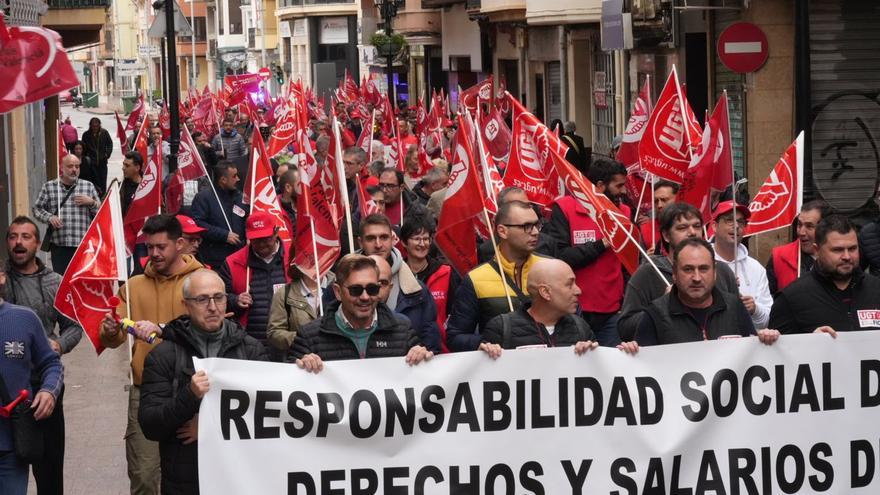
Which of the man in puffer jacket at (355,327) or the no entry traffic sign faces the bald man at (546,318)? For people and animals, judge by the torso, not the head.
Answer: the no entry traffic sign

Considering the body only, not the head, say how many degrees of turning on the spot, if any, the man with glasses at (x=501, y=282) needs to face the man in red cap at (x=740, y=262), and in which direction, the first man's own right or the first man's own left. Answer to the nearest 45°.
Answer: approximately 90° to the first man's own left

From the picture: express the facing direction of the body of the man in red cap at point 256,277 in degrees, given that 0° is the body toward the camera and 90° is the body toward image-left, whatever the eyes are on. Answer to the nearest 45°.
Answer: approximately 0°

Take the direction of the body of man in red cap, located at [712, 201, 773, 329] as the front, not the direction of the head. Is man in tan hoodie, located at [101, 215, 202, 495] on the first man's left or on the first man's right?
on the first man's right

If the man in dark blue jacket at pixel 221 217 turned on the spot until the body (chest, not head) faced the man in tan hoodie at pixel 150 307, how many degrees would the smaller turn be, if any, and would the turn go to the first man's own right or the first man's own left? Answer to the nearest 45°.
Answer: approximately 45° to the first man's own right

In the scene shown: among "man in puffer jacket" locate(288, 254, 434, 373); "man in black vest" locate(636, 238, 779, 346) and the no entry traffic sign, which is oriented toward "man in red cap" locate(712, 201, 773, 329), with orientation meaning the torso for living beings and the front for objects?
the no entry traffic sign

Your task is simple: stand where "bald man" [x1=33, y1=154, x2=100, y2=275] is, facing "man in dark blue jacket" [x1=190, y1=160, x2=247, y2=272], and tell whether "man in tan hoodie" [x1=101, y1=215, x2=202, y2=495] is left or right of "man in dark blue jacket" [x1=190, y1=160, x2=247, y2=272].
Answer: right

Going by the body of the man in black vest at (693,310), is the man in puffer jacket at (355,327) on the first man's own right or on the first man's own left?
on the first man's own right

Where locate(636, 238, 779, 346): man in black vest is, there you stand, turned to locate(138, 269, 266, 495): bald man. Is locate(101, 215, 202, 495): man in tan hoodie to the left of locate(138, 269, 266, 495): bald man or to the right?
right

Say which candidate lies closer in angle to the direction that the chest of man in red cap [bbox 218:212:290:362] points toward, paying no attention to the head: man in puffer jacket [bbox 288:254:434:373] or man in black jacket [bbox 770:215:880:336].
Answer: the man in puffer jacket
